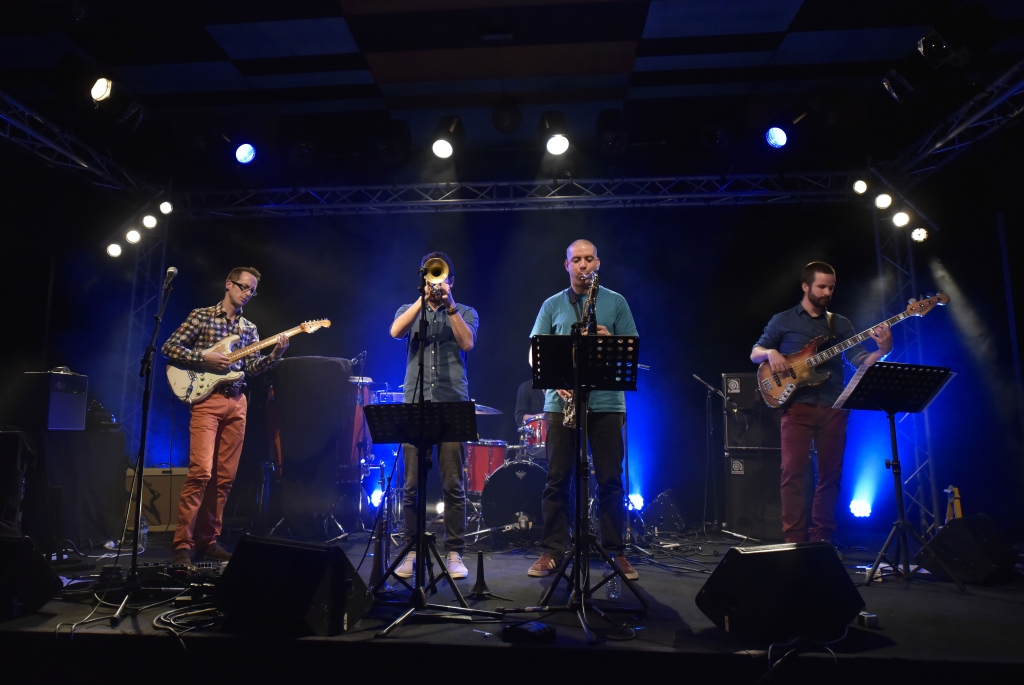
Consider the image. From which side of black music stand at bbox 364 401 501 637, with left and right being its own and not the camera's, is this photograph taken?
back

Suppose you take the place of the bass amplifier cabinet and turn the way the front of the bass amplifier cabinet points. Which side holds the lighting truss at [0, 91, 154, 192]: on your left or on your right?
on your right

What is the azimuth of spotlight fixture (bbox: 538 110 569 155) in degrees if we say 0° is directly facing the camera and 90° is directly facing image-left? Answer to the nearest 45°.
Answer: approximately 0°

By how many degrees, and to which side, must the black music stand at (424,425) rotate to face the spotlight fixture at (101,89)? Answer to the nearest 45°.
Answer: approximately 45° to its left

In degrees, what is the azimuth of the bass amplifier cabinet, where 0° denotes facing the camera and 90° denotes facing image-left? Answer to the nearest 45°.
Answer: approximately 0°

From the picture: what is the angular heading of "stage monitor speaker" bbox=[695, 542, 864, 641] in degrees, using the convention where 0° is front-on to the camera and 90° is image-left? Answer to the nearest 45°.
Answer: approximately 180°

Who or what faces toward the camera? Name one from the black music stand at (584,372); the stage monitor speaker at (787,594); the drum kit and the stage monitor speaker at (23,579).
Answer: the drum kit

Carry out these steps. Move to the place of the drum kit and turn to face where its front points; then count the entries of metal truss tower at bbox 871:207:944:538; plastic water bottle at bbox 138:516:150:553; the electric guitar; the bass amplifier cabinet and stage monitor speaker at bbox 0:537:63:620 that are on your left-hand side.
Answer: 2

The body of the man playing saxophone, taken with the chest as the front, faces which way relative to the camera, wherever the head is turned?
toward the camera

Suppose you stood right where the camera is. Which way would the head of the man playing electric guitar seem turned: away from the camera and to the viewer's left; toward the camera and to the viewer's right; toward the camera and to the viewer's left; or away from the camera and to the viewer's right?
toward the camera and to the viewer's right
